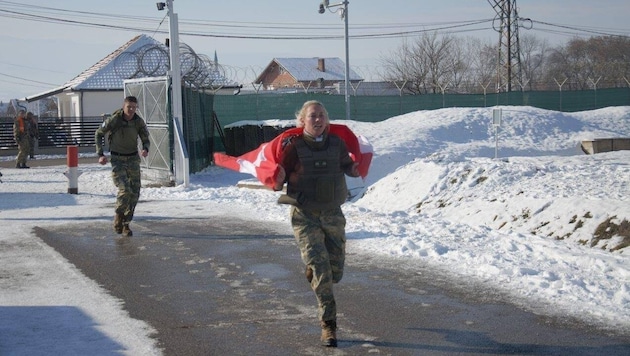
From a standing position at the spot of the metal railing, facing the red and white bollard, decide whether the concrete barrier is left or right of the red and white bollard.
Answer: left

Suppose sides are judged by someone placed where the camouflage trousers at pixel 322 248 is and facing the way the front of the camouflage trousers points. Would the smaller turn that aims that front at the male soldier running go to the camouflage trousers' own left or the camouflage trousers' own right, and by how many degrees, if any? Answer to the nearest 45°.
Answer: approximately 135° to the camouflage trousers' own right

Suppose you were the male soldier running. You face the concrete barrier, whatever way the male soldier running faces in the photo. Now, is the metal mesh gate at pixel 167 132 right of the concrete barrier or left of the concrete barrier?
left

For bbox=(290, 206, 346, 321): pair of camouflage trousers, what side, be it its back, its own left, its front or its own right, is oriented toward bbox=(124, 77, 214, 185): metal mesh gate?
back

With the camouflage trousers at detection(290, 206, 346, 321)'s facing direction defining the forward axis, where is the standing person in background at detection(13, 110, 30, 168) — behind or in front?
behind

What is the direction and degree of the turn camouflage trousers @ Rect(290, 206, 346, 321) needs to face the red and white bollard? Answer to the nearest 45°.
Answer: approximately 135° to its right

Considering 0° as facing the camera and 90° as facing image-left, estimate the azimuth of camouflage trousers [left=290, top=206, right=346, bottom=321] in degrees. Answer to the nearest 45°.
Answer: approximately 0°

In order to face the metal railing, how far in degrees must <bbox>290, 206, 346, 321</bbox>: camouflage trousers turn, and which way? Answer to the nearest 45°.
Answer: approximately 180°

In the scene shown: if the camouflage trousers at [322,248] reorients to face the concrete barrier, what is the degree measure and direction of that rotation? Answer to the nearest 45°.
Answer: approximately 135° to its left
